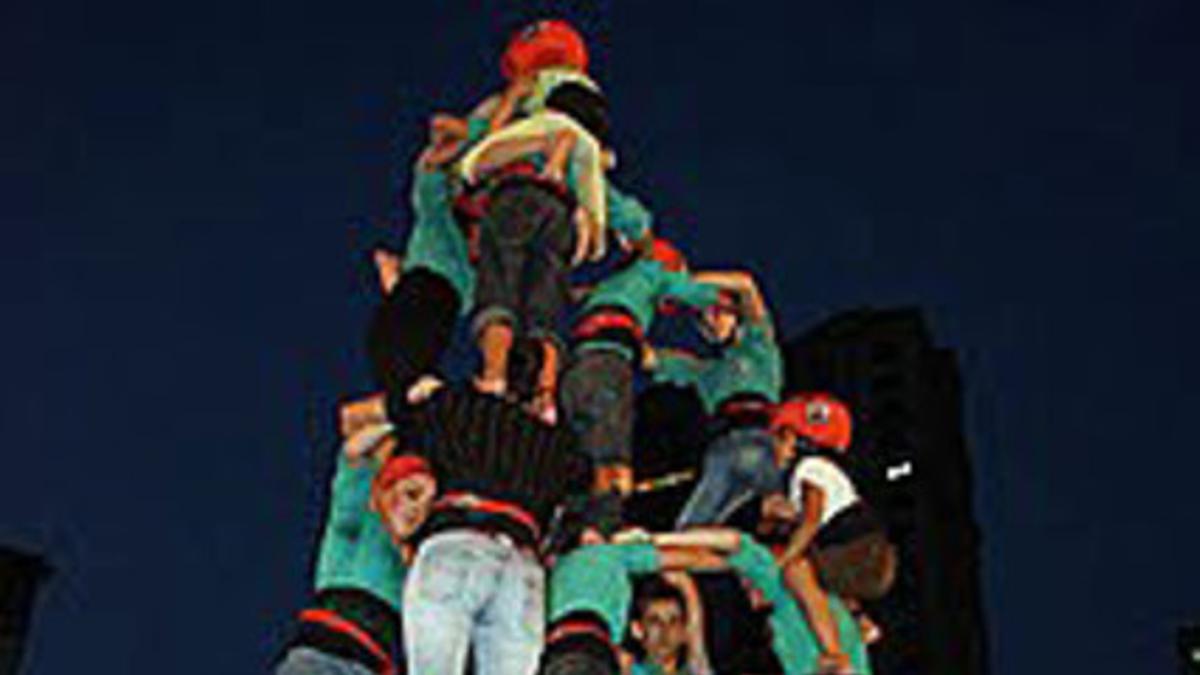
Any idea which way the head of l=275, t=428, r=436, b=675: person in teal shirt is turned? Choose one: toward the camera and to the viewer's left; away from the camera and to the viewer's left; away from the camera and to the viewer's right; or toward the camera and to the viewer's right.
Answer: toward the camera and to the viewer's right

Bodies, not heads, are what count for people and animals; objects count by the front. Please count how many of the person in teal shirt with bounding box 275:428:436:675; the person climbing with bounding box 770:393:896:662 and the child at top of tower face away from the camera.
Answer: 1

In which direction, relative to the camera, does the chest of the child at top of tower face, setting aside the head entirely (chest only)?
away from the camera

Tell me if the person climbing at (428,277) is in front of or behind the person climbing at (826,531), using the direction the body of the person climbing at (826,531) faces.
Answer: in front

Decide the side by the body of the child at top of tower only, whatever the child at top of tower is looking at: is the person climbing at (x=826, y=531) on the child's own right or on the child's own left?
on the child's own right

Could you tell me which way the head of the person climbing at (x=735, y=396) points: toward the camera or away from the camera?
toward the camera

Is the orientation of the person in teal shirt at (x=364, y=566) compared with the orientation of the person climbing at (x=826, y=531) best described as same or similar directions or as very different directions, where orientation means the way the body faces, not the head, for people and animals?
very different directions

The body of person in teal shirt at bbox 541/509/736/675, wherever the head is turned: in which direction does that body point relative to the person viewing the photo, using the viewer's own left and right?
facing away from the viewer and to the right of the viewer

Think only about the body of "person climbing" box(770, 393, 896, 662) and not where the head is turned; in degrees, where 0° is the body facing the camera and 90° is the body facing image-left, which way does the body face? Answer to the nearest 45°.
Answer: approximately 90°

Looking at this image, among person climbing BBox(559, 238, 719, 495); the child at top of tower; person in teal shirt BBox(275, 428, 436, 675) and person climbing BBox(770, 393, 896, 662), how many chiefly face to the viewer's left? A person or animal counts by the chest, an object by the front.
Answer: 1
